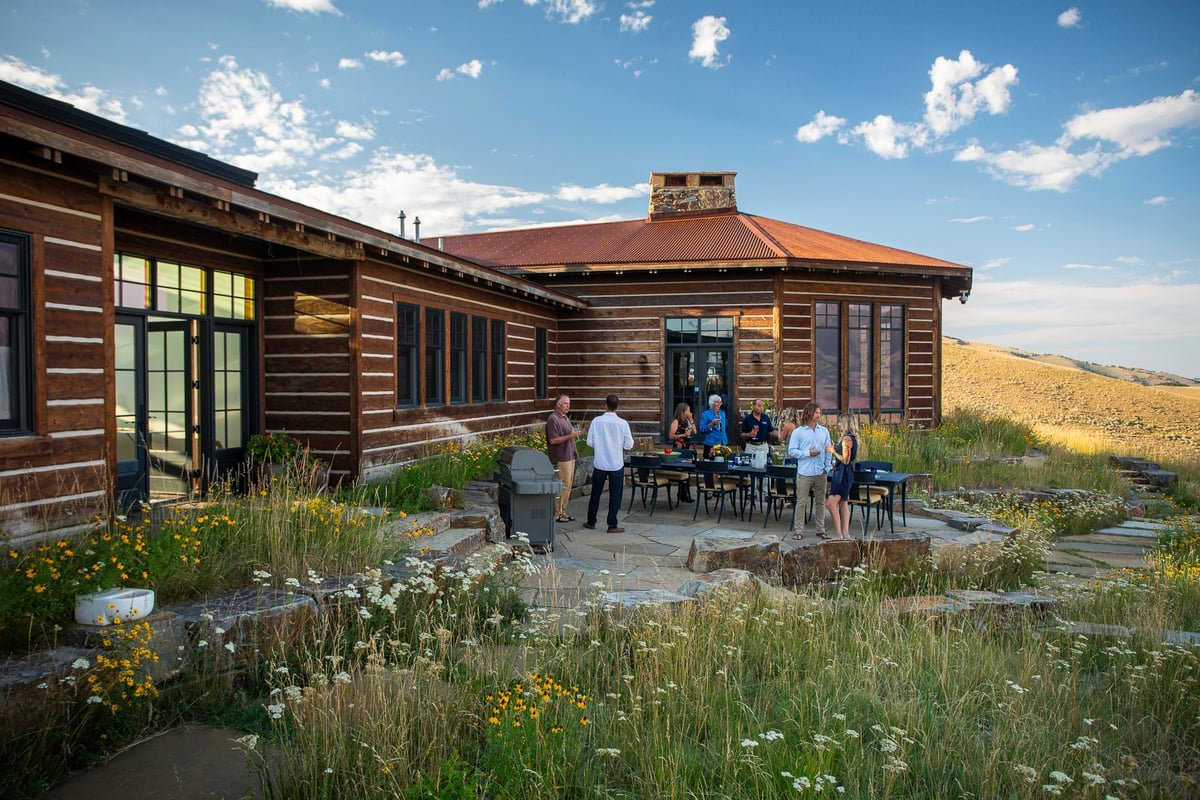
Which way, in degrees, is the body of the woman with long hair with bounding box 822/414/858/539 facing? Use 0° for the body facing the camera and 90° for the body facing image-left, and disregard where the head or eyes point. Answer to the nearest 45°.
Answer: approximately 90°

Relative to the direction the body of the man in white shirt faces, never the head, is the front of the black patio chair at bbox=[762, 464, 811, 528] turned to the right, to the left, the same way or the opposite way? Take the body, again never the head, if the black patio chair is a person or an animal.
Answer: the same way

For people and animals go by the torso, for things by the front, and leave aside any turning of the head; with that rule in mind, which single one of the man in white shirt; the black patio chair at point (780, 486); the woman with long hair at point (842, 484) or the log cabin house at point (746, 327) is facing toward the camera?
the log cabin house

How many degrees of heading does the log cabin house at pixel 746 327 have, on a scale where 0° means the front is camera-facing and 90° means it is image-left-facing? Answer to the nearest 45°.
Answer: approximately 0°

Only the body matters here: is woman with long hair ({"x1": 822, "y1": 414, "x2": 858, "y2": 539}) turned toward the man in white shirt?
yes

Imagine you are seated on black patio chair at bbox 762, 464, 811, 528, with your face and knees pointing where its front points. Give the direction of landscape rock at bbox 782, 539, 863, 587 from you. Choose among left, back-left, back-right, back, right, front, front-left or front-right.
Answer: back

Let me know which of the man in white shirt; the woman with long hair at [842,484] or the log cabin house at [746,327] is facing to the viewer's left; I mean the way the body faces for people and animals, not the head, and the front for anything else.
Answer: the woman with long hair

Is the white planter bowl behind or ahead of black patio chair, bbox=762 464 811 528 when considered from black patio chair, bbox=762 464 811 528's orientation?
behind

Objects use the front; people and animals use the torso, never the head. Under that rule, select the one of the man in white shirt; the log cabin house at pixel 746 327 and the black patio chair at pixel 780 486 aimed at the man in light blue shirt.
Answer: the log cabin house

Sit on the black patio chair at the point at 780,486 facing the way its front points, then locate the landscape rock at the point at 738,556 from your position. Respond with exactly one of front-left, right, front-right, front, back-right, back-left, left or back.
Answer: back

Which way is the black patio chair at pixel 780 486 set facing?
away from the camera

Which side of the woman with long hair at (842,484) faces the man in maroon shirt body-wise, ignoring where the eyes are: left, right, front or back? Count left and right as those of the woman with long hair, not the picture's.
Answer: front

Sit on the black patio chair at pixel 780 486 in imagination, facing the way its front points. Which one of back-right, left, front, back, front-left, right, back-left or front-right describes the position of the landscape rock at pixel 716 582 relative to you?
back

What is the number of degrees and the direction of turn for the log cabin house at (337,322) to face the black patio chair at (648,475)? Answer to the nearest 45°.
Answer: approximately 45° to its left

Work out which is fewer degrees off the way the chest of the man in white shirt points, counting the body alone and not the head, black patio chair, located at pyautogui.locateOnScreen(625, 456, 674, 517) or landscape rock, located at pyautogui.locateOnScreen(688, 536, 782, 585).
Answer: the black patio chair

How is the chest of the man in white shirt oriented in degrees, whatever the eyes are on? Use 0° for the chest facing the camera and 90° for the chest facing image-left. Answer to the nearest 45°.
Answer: approximately 180°

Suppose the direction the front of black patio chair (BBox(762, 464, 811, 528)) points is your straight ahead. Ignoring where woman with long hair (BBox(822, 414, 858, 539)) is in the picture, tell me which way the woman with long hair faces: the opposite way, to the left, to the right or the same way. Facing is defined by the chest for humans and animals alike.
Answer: to the left

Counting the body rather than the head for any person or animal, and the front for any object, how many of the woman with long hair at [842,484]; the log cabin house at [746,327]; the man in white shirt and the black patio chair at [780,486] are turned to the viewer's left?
1
